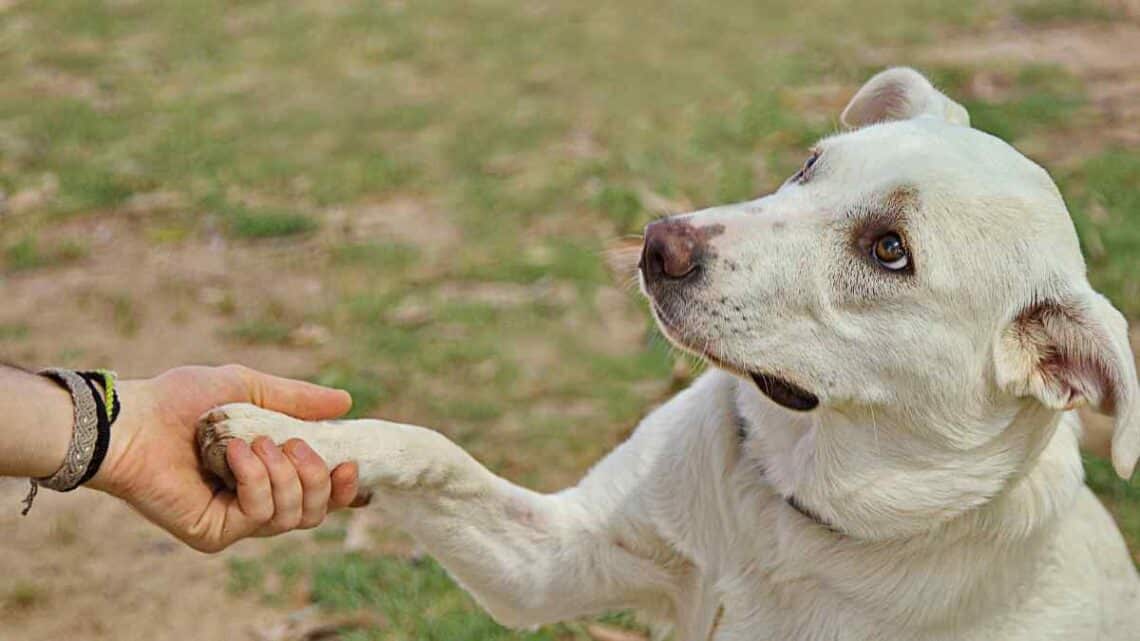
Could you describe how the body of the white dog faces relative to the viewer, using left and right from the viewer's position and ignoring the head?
facing the viewer and to the left of the viewer
